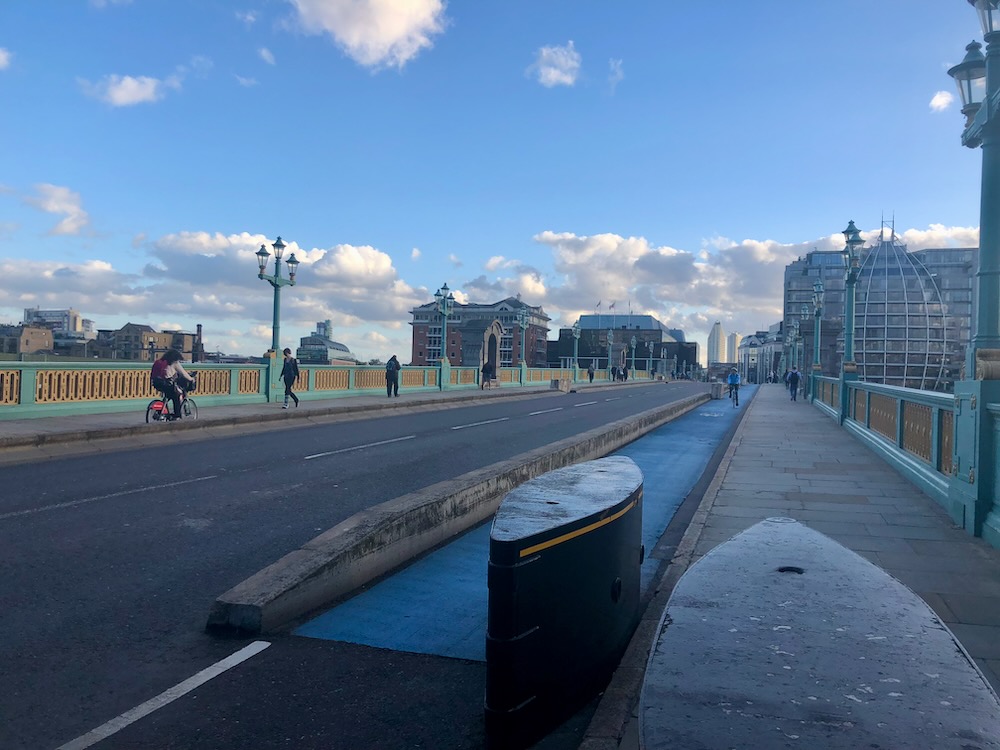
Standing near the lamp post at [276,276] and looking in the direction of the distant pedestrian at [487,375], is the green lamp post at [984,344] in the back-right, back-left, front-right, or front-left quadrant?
back-right

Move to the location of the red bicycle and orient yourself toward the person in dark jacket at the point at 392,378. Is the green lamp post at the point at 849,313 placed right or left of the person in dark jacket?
right

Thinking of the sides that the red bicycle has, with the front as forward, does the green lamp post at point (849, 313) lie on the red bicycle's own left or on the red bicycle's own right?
on the red bicycle's own right

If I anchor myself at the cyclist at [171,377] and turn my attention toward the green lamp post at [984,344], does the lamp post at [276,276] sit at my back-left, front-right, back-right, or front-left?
back-left
